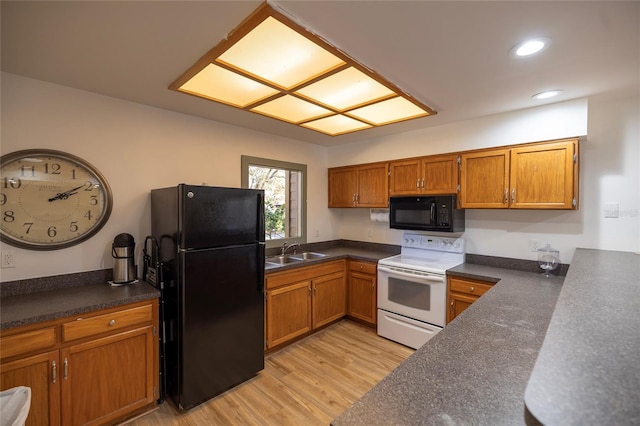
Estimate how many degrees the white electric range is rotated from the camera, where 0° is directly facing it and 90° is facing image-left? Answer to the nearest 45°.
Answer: approximately 45°

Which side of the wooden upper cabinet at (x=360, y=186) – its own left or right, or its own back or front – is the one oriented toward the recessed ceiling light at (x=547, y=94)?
left

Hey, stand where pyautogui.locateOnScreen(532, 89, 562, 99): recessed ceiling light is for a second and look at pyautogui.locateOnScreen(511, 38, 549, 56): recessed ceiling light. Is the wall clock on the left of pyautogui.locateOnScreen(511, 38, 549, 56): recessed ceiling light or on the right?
right

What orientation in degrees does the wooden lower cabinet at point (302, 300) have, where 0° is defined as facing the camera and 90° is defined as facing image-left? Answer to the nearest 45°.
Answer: approximately 315°

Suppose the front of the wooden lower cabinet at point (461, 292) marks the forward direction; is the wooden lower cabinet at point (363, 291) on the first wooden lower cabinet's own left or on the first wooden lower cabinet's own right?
on the first wooden lower cabinet's own right

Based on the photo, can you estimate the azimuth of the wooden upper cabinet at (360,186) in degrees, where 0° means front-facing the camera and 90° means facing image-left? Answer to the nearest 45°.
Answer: approximately 45°
